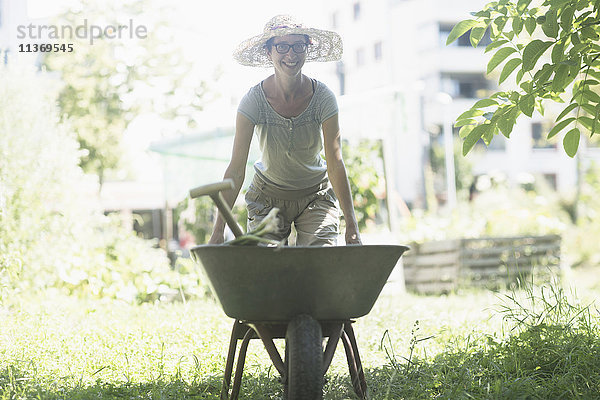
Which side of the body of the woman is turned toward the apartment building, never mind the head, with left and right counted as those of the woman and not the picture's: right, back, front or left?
back

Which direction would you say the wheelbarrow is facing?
toward the camera

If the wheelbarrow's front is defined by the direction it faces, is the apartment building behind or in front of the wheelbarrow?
behind

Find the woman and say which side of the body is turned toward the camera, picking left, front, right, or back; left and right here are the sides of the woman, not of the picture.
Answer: front
